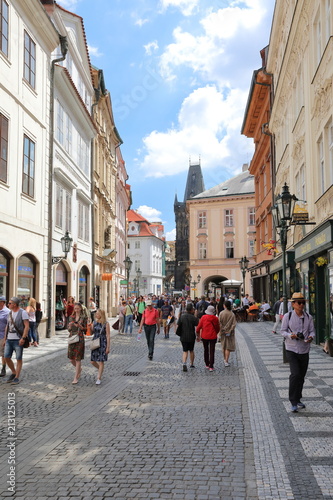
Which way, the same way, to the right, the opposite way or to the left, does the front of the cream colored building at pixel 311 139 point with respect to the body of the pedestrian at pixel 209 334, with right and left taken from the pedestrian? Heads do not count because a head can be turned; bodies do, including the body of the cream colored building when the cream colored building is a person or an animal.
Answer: to the left

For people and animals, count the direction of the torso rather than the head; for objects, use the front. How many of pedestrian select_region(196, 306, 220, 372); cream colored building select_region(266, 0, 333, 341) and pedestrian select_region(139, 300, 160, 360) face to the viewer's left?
1

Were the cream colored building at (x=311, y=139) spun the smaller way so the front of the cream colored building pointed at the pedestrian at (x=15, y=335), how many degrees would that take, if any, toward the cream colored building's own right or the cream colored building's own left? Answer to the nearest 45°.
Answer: approximately 45° to the cream colored building's own left

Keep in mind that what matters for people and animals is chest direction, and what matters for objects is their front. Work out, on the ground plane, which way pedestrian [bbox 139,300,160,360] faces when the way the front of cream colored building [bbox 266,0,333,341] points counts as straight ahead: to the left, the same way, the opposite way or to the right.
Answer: to the left

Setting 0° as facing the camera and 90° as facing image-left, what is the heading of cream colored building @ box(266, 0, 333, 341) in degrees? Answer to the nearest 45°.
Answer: approximately 90°

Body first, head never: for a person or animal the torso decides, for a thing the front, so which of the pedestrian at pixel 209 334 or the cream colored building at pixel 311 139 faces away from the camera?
the pedestrian

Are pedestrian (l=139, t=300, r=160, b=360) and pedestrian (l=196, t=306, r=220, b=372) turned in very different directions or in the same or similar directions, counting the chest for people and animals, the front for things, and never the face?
very different directions

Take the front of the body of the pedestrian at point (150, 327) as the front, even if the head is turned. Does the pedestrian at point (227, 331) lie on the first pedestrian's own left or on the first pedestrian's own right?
on the first pedestrian's own left

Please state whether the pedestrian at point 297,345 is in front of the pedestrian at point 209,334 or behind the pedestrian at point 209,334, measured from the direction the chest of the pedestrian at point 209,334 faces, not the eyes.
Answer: behind

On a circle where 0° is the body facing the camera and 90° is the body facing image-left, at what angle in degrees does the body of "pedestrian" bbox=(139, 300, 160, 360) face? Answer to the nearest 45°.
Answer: approximately 0°

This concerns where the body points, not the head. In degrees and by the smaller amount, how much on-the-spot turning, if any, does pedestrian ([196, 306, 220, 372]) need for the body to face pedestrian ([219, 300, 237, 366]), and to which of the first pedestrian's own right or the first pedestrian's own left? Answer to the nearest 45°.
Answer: approximately 45° to the first pedestrian's own right

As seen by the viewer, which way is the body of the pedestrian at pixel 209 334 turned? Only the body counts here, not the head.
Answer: away from the camera
